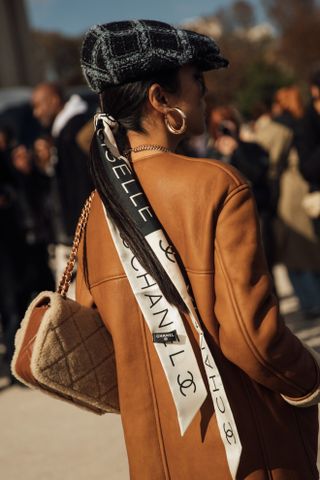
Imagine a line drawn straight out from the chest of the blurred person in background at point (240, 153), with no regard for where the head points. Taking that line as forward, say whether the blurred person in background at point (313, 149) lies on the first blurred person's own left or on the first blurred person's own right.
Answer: on the first blurred person's own left

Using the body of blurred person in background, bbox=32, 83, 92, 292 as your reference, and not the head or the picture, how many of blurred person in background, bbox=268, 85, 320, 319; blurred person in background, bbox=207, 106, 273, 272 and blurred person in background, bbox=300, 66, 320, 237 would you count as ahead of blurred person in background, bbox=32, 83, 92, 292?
0

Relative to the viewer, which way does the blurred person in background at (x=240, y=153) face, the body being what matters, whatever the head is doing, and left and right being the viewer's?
facing the viewer and to the left of the viewer
